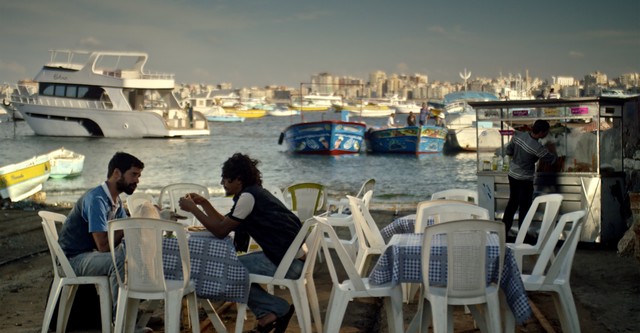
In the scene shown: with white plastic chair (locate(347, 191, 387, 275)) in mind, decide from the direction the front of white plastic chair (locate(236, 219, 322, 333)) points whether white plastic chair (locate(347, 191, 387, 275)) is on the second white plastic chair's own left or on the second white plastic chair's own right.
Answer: on the second white plastic chair's own right

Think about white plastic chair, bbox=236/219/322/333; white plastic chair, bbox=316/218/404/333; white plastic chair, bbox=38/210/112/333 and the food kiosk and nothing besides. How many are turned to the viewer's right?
2

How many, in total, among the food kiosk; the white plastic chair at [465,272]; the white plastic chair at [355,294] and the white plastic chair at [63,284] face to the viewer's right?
2

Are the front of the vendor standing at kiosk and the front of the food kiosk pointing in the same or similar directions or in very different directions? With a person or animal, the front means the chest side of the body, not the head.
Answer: very different directions

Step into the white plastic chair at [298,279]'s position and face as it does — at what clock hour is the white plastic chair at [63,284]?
the white plastic chair at [63,284] is roughly at 12 o'clock from the white plastic chair at [298,279].

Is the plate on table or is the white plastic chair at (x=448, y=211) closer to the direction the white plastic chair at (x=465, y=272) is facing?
the white plastic chair

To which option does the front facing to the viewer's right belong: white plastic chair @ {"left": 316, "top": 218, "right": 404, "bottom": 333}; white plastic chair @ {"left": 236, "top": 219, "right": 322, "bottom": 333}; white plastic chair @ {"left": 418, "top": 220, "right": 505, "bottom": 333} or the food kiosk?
white plastic chair @ {"left": 316, "top": 218, "right": 404, "bottom": 333}

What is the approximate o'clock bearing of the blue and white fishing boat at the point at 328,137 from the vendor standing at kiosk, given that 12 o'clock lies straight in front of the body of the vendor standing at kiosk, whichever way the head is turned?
The blue and white fishing boat is roughly at 10 o'clock from the vendor standing at kiosk.

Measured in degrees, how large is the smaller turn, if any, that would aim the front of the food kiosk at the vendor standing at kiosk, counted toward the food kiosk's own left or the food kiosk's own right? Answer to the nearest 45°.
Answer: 0° — it already faces them

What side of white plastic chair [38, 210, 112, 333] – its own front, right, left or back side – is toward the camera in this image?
right

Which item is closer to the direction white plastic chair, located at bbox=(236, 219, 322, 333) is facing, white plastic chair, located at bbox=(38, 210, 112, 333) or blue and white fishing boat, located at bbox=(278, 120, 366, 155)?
the white plastic chair

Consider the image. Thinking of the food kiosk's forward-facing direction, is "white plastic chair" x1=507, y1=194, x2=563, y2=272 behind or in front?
in front

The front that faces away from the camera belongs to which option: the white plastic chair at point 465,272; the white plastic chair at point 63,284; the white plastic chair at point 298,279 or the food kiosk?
the white plastic chair at point 465,272

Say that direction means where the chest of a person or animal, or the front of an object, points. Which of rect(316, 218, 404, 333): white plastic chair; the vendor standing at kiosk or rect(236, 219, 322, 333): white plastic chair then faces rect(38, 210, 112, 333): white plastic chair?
rect(236, 219, 322, 333): white plastic chair

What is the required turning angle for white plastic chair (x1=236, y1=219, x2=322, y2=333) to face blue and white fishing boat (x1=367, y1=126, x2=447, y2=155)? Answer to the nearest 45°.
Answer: approximately 90° to its right

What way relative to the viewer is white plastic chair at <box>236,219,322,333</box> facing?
to the viewer's left

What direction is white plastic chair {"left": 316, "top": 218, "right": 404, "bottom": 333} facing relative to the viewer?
to the viewer's right
